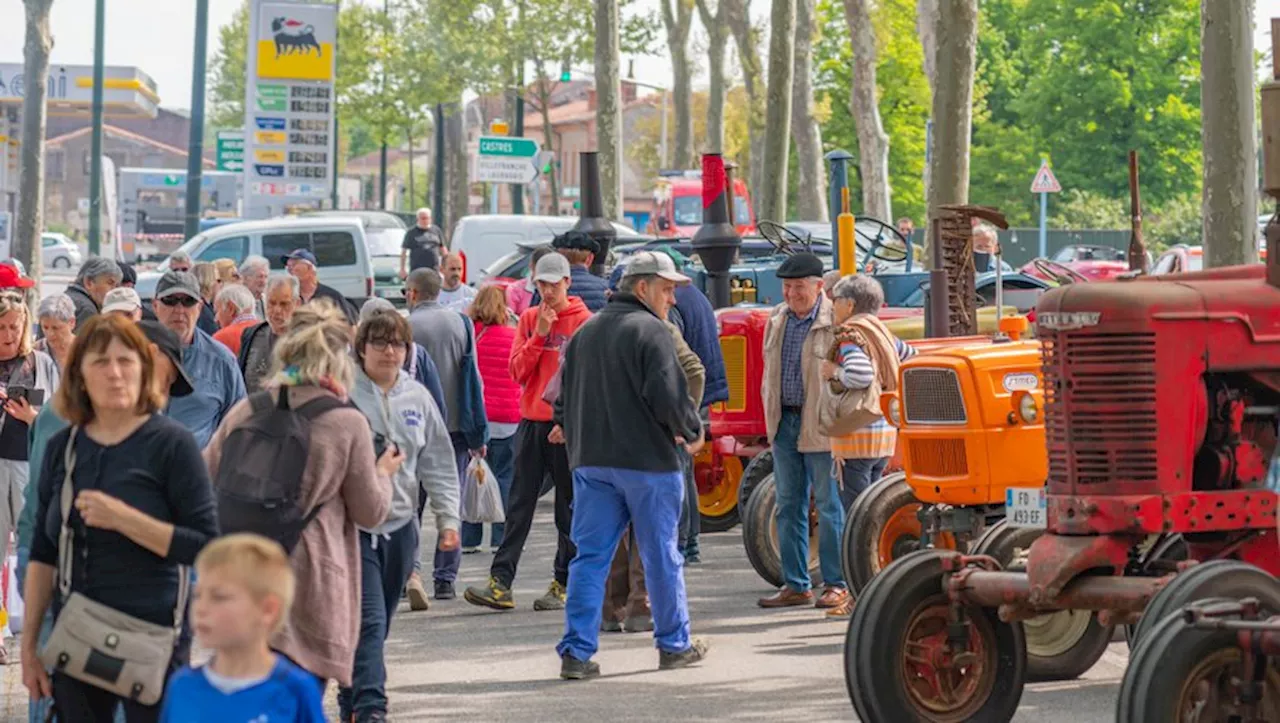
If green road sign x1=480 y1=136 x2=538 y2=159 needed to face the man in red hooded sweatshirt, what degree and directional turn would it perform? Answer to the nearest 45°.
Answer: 0° — it already faces them

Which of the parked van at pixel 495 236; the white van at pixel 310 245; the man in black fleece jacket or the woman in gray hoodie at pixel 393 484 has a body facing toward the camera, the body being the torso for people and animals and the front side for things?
the woman in gray hoodie

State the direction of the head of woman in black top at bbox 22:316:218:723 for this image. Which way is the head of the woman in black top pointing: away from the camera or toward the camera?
toward the camera

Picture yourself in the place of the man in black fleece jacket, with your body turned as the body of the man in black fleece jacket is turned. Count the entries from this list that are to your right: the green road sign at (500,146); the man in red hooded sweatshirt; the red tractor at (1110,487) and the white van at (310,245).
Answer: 1

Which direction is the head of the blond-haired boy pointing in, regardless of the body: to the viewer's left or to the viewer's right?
to the viewer's left

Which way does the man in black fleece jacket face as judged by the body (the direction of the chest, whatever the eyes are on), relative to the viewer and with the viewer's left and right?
facing away from the viewer and to the right of the viewer

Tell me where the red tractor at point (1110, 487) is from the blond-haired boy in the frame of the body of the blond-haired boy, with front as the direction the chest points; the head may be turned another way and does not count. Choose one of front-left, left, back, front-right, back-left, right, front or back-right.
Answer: back

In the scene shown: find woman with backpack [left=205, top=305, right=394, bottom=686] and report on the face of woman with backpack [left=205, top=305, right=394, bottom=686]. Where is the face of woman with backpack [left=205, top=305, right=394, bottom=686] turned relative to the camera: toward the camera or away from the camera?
away from the camera

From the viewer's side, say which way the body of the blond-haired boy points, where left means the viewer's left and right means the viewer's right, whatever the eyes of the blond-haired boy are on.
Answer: facing the viewer and to the left of the viewer

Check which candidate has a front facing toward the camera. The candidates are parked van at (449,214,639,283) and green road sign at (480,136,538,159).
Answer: the green road sign

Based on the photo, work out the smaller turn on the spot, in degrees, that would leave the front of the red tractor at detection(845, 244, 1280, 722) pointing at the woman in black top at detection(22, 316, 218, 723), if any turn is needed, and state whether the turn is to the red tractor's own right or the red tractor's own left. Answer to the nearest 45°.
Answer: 0° — it already faces them

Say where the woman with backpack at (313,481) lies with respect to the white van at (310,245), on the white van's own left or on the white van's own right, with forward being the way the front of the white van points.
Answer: on the white van's own left
